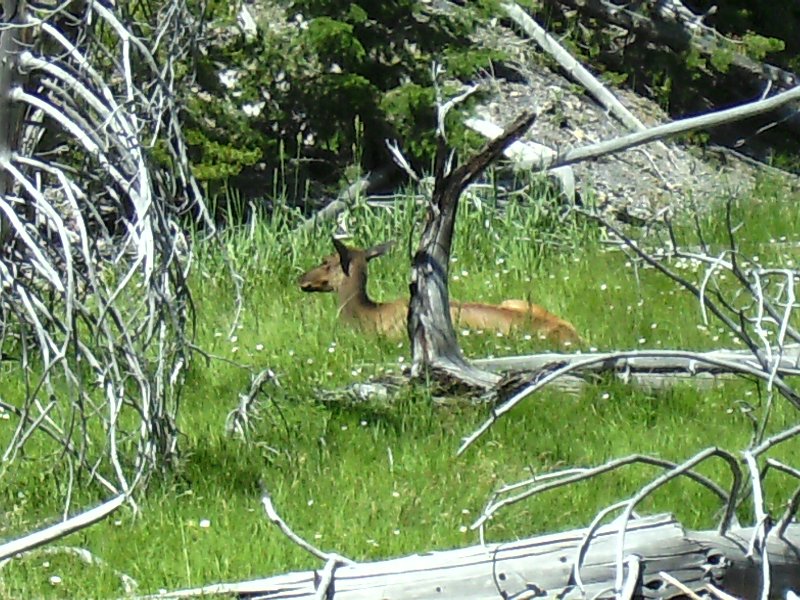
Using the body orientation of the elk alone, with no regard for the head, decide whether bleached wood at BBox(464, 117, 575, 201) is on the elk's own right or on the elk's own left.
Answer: on the elk's own right

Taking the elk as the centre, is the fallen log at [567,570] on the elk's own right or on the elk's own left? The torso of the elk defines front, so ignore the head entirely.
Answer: on the elk's own left

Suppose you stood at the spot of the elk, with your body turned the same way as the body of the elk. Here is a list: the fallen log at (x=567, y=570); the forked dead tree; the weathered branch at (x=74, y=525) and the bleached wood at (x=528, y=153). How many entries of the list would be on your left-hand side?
3

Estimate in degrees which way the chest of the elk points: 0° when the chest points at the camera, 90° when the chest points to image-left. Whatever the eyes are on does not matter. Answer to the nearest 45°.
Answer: approximately 90°

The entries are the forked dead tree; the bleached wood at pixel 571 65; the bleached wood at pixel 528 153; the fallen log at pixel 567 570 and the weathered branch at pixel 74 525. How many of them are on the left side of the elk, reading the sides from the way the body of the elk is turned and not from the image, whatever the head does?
3

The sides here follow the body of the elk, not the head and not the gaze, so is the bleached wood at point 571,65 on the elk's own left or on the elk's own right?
on the elk's own right

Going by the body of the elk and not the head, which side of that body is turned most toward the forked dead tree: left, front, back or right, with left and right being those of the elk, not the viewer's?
left

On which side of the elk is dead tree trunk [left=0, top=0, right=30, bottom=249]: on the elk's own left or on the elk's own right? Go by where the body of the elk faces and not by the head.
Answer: on the elk's own left

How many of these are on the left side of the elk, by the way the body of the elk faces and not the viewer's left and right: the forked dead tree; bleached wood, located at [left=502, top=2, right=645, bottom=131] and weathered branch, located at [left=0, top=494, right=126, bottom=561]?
2
